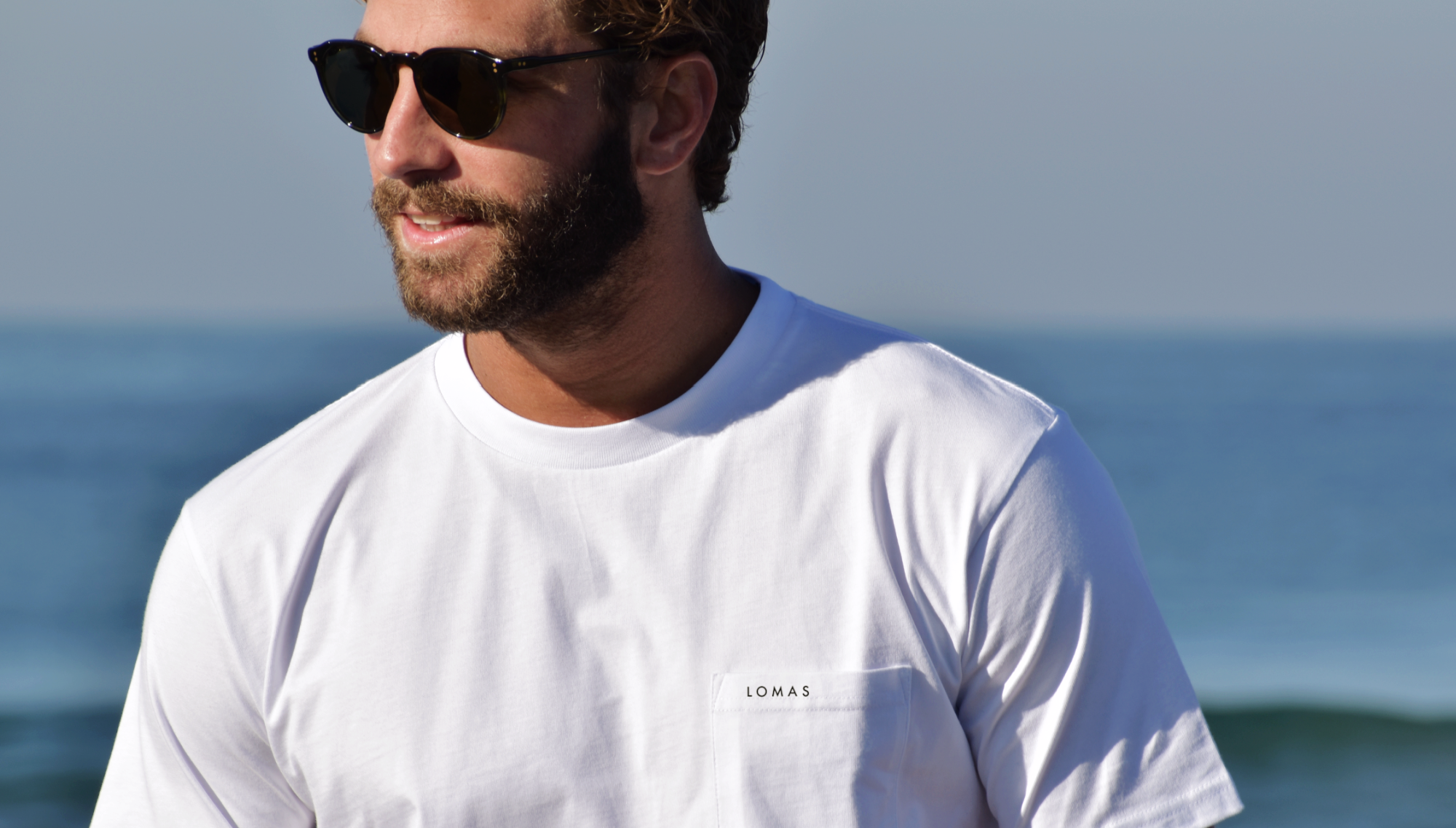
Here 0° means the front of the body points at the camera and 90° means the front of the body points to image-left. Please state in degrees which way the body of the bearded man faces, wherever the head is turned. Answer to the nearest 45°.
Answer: approximately 0°
